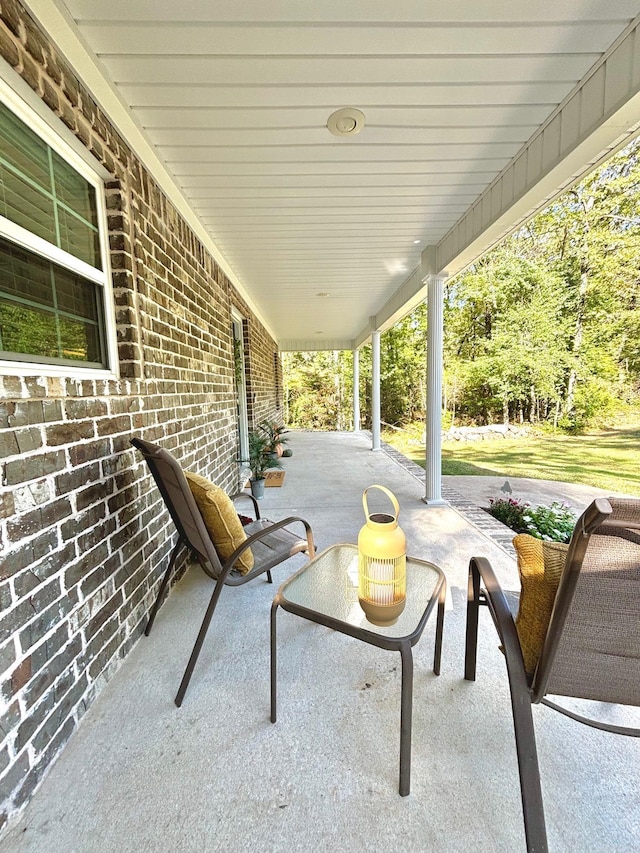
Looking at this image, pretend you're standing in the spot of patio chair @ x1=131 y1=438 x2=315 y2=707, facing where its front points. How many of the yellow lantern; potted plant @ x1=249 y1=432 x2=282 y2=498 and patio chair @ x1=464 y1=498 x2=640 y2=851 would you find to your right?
2

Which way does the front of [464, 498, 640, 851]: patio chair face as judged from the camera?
facing away from the viewer and to the left of the viewer

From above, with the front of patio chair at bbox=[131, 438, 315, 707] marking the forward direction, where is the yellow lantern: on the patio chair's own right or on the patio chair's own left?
on the patio chair's own right

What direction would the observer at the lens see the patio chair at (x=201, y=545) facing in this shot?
facing away from the viewer and to the right of the viewer

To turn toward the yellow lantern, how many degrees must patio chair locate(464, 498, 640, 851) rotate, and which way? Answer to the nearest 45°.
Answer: approximately 45° to its left

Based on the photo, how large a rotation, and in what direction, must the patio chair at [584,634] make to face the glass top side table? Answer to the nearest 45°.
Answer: approximately 45° to its left

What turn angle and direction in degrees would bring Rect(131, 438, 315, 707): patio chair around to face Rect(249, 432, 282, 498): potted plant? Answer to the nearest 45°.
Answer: approximately 45° to its left
